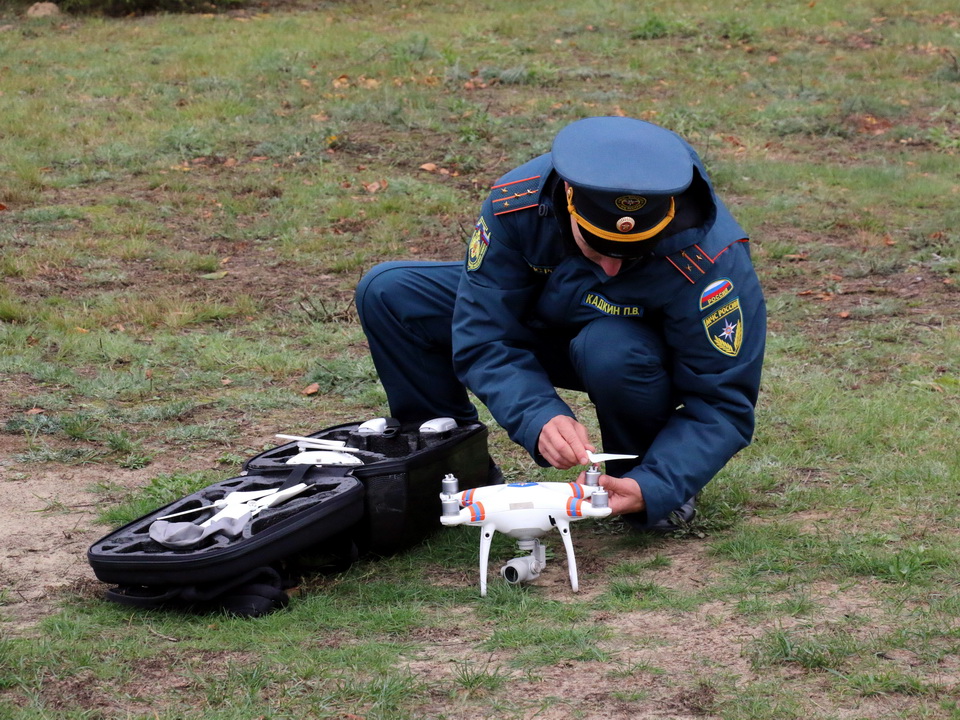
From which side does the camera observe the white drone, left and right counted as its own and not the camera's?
front

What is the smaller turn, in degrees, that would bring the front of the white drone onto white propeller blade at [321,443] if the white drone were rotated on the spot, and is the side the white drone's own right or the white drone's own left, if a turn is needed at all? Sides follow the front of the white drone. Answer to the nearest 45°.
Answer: approximately 135° to the white drone's own right
